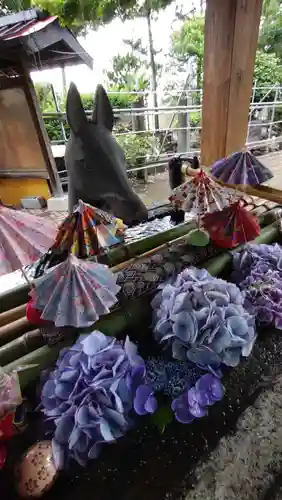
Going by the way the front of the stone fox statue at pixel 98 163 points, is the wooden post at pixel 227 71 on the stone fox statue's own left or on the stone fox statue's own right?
on the stone fox statue's own left

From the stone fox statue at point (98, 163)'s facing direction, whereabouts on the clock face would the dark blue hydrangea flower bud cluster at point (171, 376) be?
The dark blue hydrangea flower bud cluster is roughly at 1 o'clock from the stone fox statue.

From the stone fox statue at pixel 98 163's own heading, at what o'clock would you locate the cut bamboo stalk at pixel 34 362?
The cut bamboo stalk is roughly at 2 o'clock from the stone fox statue.

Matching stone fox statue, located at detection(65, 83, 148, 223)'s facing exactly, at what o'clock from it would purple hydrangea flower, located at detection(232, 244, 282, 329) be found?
The purple hydrangea flower is roughly at 12 o'clock from the stone fox statue.

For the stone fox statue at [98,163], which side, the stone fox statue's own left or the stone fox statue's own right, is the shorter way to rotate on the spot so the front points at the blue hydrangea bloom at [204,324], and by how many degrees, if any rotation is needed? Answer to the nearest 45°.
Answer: approximately 45° to the stone fox statue's own right

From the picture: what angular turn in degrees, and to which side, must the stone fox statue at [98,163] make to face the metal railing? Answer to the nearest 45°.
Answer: approximately 135° to its left

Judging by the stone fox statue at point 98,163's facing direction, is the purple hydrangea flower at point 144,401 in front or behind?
in front

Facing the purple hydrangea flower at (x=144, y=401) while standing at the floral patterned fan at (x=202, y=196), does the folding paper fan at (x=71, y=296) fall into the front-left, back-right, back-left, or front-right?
front-right

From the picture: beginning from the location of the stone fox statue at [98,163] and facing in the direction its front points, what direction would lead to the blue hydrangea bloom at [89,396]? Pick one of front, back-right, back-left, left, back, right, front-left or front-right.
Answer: front-right

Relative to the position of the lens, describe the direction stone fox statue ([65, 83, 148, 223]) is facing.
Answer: facing the viewer and to the right of the viewer

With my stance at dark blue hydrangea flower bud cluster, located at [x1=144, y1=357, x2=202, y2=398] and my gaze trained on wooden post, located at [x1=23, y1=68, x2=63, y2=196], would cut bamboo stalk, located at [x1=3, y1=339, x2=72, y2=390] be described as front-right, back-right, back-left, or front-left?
front-left
